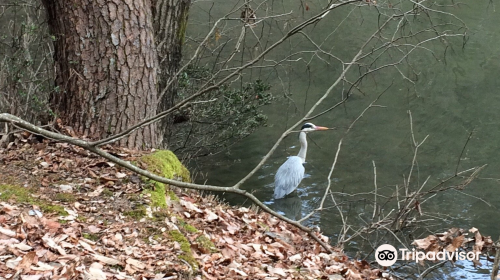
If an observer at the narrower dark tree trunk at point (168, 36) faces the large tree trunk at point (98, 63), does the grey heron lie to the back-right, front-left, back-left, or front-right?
back-left

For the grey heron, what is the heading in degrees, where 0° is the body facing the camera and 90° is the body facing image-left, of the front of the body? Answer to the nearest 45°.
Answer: approximately 270°
